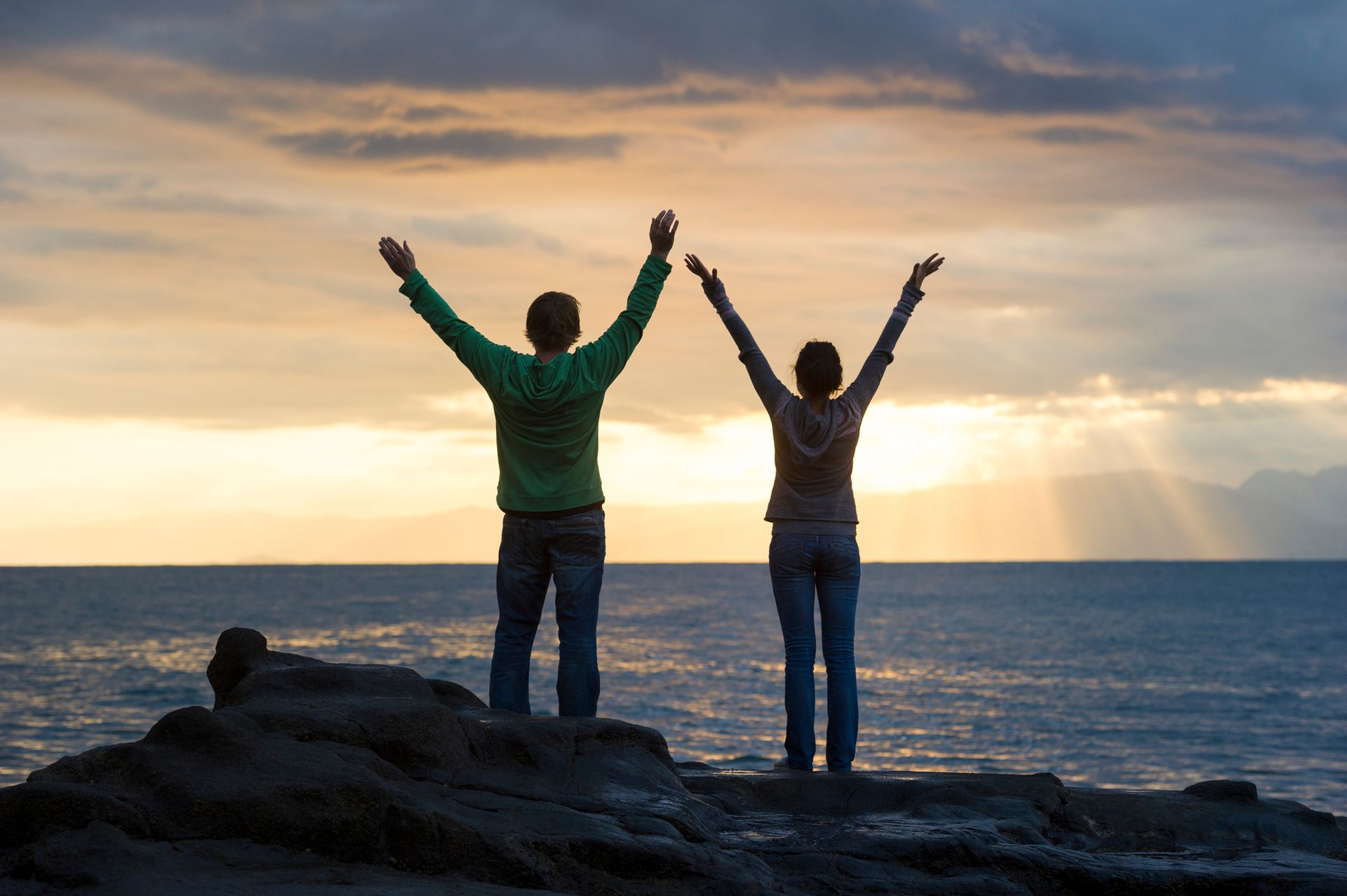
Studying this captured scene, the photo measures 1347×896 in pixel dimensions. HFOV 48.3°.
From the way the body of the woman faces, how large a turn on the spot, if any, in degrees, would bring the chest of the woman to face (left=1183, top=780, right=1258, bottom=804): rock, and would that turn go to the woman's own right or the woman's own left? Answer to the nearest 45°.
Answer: approximately 90° to the woman's own right

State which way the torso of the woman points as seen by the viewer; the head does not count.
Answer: away from the camera

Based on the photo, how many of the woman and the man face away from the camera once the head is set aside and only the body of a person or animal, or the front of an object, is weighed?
2

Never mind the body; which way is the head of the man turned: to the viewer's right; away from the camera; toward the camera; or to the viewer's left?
away from the camera

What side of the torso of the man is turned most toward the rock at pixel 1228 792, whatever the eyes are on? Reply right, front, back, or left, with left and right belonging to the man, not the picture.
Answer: right

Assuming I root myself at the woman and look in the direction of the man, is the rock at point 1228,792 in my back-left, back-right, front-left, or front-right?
back-left

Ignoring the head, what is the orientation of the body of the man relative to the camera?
away from the camera

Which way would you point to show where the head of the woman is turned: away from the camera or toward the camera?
away from the camera
